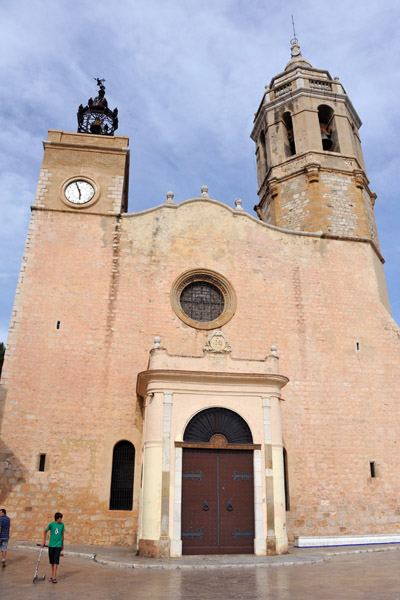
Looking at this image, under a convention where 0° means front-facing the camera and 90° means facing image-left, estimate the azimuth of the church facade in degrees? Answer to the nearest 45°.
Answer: approximately 0°
